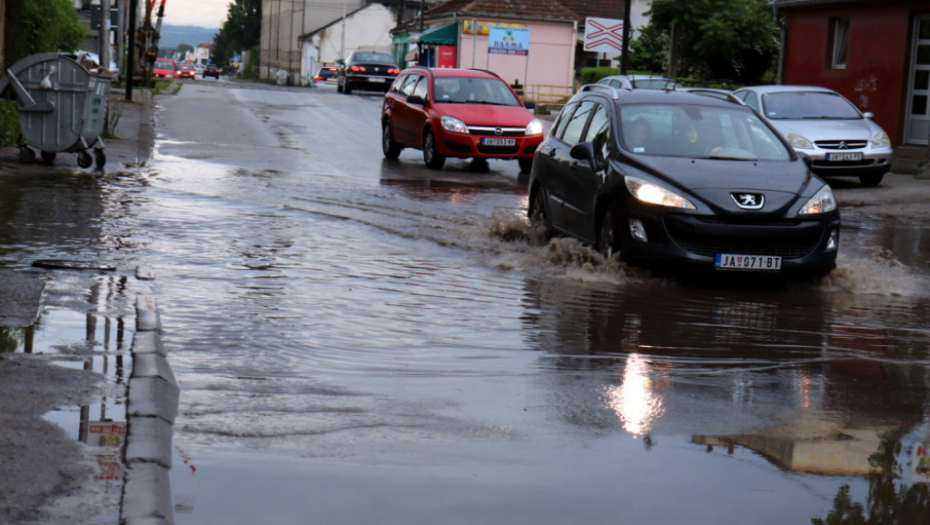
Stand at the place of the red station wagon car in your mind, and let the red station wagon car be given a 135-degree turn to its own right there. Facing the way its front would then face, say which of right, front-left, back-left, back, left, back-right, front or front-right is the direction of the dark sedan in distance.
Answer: right

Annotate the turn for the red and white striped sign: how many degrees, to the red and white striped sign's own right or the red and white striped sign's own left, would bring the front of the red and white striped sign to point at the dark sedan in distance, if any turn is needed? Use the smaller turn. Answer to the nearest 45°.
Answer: approximately 135° to the red and white striped sign's own right

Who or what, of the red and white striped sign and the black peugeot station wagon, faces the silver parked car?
the red and white striped sign

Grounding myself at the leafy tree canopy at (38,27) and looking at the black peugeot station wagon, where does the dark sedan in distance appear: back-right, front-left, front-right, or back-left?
back-left

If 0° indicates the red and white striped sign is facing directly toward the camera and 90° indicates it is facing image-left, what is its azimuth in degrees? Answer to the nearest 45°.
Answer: approximately 0°

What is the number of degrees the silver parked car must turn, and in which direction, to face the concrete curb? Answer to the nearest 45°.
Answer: approximately 45° to its right

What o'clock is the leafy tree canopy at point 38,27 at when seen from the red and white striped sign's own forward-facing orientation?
The leafy tree canopy is roughly at 1 o'clock from the red and white striped sign.

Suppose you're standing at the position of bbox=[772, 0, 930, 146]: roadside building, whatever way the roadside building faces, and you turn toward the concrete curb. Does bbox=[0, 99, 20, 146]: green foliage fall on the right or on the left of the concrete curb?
right

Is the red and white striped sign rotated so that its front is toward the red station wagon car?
yes

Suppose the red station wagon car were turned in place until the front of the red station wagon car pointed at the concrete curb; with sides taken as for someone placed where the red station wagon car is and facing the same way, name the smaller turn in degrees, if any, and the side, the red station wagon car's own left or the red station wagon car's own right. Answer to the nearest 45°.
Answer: approximately 45° to the red station wagon car's own right

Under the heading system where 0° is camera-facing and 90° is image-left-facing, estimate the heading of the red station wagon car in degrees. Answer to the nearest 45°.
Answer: approximately 315°
